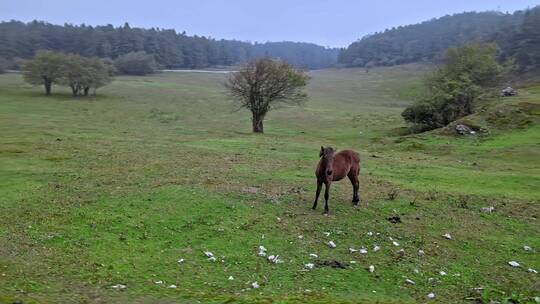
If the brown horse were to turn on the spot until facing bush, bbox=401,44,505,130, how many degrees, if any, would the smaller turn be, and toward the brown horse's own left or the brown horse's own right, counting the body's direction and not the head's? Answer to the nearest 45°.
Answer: approximately 135° to the brown horse's own right

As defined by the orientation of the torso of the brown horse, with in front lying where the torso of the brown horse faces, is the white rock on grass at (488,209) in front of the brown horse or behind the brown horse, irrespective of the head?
behind

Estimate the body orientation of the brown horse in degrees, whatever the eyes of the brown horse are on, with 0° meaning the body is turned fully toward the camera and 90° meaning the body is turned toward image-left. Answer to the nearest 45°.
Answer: approximately 45°

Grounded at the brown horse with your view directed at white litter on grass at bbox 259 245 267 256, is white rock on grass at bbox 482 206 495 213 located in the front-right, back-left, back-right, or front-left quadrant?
back-left

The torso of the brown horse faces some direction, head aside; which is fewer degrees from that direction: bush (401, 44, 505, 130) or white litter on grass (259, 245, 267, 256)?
the white litter on grass

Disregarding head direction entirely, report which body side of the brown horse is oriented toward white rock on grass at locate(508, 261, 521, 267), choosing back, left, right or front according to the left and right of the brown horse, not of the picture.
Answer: left

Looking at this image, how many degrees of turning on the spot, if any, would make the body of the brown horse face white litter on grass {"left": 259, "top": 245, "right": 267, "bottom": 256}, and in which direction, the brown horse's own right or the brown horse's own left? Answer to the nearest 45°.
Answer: approximately 45° to the brown horse's own left

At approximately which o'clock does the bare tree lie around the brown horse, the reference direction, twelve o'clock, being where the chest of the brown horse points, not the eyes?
The bare tree is roughly at 4 o'clock from the brown horse.
